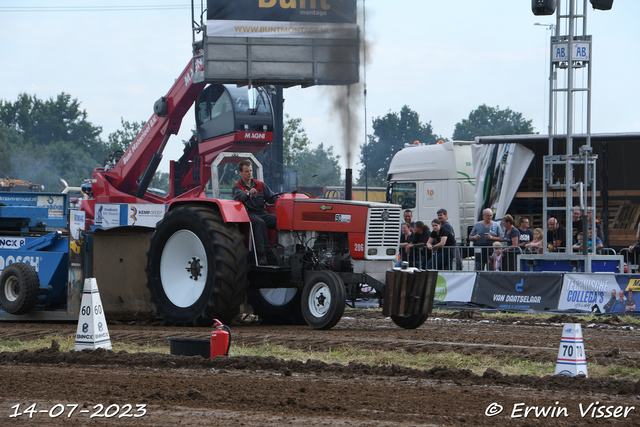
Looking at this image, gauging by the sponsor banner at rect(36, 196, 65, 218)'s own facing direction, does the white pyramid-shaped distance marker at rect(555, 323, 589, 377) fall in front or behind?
in front

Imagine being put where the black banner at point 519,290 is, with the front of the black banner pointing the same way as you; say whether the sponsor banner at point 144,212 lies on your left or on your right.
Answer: on your right

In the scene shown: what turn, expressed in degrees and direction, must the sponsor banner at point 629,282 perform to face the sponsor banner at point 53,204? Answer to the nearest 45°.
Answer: approximately 90° to its right

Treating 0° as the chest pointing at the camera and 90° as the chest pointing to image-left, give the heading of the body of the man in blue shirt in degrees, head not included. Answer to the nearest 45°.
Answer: approximately 0°

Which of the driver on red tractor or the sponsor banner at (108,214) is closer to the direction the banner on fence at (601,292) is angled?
the driver on red tractor

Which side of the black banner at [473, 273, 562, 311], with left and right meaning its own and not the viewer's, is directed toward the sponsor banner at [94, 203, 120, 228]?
right

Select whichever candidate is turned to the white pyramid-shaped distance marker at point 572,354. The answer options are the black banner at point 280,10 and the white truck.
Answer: the black banner

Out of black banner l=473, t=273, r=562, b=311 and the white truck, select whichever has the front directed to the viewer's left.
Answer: the white truck

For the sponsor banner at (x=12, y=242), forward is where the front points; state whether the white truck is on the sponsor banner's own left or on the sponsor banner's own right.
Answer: on the sponsor banner's own left

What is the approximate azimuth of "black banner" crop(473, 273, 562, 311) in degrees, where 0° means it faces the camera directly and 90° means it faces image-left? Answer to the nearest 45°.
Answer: approximately 0°
